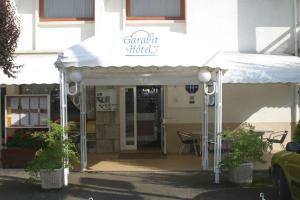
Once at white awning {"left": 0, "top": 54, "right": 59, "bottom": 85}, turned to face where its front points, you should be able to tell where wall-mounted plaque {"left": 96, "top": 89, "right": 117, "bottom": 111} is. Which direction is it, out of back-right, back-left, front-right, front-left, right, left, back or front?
back-left

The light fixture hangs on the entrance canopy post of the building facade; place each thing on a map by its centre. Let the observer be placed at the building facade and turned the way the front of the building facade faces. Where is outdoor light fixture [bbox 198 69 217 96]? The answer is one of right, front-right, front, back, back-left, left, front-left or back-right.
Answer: front

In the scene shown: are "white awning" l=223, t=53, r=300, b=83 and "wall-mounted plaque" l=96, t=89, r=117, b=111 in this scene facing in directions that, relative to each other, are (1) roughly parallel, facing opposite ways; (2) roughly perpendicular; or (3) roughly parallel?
roughly parallel

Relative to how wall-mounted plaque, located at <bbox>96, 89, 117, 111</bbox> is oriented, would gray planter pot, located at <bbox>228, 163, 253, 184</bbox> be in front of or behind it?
in front

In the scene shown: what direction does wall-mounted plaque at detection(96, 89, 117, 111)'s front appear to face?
toward the camera

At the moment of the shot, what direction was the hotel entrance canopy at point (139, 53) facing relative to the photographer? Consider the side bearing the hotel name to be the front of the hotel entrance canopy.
facing the viewer

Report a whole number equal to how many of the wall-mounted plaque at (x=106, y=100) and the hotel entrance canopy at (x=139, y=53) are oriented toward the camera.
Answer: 2

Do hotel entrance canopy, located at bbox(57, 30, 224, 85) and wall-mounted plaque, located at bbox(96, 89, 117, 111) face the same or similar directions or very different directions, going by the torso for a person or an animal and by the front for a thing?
same or similar directions

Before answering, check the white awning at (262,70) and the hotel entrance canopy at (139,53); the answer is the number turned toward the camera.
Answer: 2

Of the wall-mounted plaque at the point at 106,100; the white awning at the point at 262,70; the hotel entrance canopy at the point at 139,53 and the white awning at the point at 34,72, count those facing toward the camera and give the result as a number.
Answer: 4

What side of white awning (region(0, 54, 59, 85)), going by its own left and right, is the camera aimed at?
front
